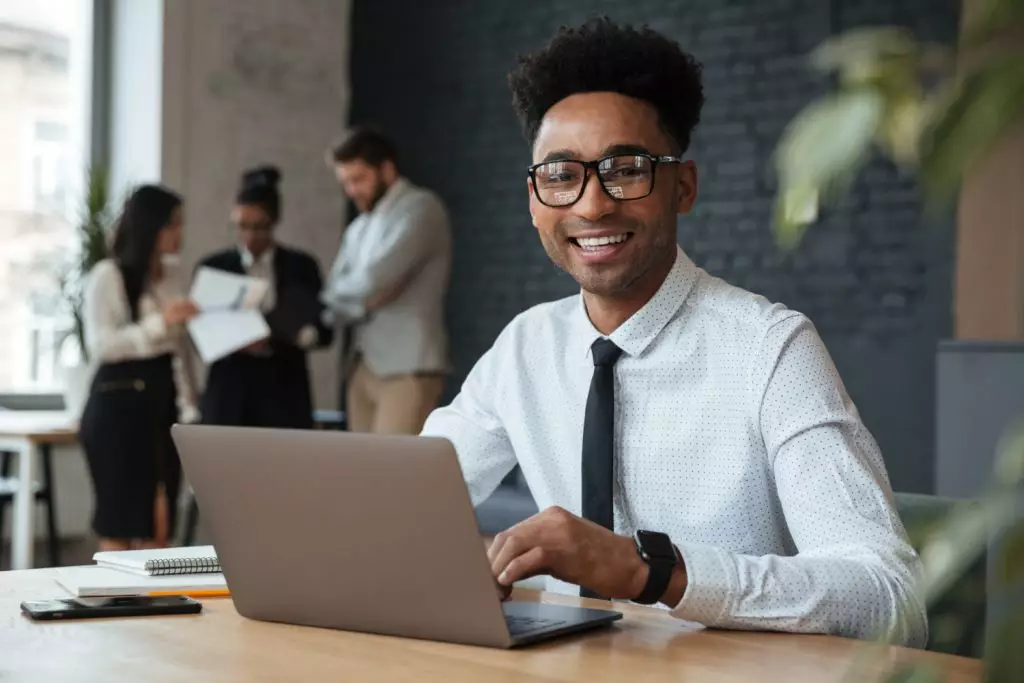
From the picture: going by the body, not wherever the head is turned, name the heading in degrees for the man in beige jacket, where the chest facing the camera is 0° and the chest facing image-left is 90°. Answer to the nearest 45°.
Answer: approximately 45°

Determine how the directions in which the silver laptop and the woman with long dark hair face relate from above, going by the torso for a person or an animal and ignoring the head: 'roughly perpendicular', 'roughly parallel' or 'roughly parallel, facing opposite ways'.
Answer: roughly perpendicular

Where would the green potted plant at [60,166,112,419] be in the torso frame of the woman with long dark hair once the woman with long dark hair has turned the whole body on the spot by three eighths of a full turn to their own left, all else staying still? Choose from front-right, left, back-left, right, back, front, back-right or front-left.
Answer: front

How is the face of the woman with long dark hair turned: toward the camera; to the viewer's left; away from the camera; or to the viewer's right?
to the viewer's right

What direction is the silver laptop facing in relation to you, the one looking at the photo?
facing away from the viewer and to the right of the viewer

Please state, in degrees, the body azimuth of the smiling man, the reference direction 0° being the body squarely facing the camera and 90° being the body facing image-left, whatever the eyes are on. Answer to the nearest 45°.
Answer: approximately 45°
